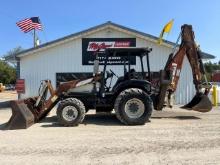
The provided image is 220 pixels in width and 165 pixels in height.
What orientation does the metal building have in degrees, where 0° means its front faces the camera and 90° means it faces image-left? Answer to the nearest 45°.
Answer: approximately 0°

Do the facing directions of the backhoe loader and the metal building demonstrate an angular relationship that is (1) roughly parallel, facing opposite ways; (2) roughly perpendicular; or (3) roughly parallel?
roughly perpendicular

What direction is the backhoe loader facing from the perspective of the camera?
to the viewer's left

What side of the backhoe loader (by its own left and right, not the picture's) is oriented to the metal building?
right

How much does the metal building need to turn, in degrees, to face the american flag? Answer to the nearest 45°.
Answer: approximately 135° to its right

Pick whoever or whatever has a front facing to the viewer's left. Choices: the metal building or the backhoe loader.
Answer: the backhoe loader

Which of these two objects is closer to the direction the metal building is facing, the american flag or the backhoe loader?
the backhoe loader

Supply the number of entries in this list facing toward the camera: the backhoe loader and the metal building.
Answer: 1

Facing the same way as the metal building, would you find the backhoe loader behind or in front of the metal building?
in front
